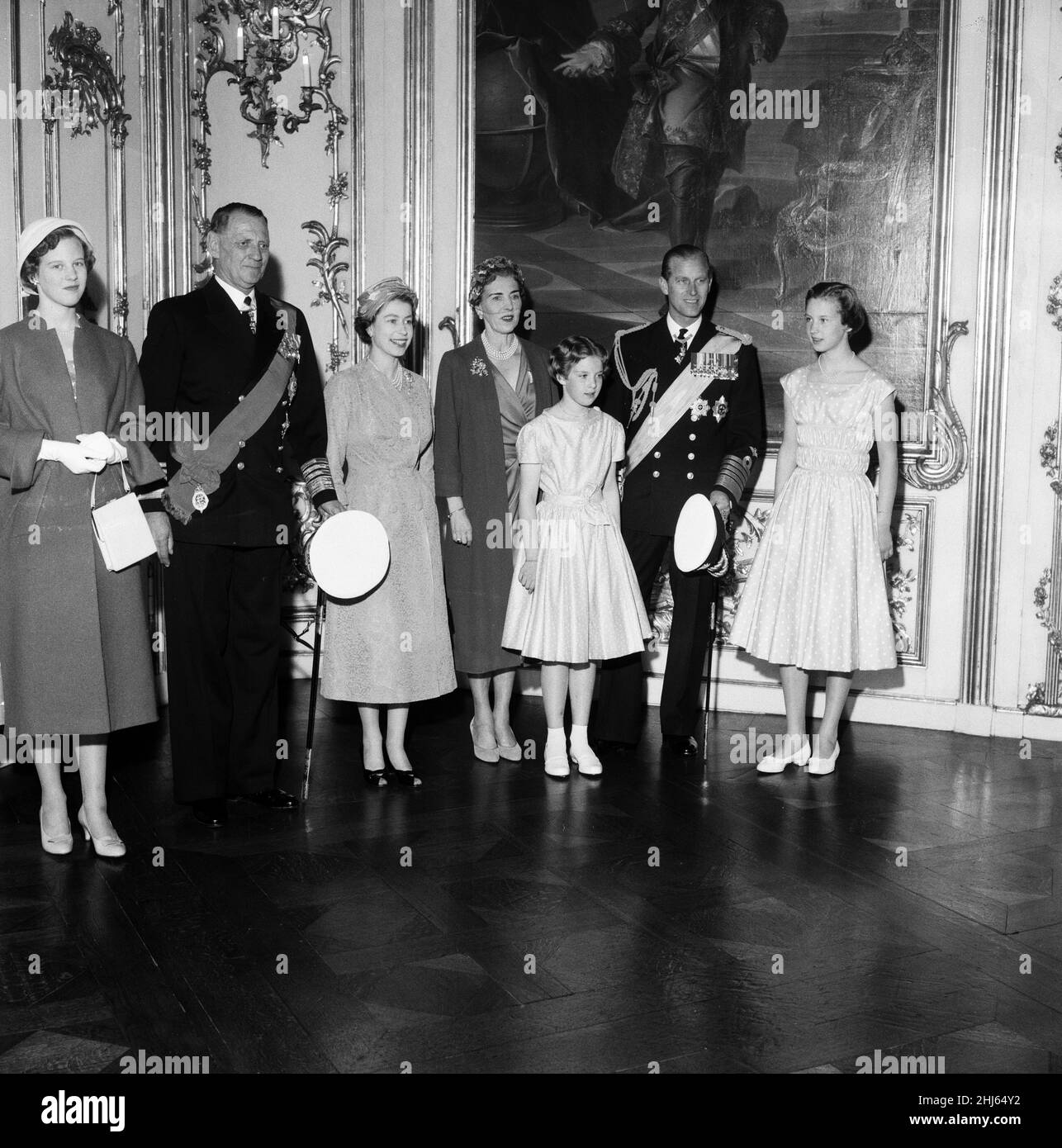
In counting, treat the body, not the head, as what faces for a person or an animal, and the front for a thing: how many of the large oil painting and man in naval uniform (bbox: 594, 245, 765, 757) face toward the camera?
2

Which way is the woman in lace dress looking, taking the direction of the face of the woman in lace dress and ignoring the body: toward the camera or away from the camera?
toward the camera

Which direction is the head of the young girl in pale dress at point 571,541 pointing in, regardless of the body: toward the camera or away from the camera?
toward the camera

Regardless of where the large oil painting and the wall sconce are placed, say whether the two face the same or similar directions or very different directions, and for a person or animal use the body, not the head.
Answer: same or similar directions

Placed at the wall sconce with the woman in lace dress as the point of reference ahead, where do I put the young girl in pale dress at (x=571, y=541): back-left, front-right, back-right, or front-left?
front-left

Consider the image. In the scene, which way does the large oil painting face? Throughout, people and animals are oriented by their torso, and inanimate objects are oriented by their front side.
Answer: toward the camera

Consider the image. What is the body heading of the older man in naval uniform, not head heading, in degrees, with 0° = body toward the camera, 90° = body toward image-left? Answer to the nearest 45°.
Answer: approximately 315°

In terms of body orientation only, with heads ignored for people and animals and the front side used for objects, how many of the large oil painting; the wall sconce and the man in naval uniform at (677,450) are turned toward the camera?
3

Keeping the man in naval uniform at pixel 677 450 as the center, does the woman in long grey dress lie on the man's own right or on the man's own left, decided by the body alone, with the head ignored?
on the man's own right

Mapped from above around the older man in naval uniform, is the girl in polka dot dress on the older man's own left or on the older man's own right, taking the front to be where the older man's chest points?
on the older man's own left
